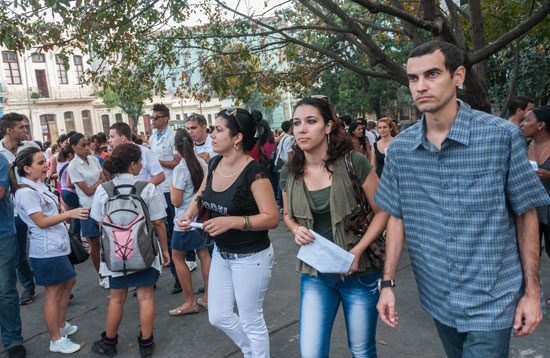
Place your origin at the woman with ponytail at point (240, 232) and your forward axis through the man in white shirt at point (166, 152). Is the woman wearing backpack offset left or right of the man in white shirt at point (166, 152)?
left

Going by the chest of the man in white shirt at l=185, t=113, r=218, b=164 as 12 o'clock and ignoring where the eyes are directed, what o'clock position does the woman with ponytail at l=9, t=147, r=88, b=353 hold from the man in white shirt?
The woman with ponytail is roughly at 12 o'clock from the man in white shirt.

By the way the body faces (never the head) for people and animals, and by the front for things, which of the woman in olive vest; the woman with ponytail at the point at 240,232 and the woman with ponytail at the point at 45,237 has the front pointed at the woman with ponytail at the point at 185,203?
the woman with ponytail at the point at 45,237

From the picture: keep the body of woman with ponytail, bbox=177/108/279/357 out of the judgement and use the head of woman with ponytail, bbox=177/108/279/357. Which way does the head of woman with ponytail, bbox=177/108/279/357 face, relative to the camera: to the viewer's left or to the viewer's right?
to the viewer's left

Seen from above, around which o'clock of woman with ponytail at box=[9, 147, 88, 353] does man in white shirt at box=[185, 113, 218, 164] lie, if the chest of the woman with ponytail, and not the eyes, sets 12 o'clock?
The man in white shirt is roughly at 11 o'clock from the woman with ponytail.

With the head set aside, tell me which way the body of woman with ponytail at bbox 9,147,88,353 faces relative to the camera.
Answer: to the viewer's right

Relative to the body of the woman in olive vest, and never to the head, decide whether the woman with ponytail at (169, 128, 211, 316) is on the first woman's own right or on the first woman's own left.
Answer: on the first woman's own right

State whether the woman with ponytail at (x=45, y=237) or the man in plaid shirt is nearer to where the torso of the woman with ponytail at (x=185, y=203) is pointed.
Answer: the woman with ponytail

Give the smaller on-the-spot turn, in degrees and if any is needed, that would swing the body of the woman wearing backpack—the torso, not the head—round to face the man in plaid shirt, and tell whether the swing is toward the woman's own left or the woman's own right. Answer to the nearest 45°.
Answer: approximately 135° to the woman's own right

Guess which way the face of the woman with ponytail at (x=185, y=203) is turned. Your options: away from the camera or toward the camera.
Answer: away from the camera

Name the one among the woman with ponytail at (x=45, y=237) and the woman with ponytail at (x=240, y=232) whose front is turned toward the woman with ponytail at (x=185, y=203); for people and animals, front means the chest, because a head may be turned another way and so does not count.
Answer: the woman with ponytail at (x=45, y=237)

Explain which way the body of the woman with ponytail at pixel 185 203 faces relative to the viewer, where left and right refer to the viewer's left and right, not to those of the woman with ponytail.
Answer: facing away from the viewer and to the left of the viewer

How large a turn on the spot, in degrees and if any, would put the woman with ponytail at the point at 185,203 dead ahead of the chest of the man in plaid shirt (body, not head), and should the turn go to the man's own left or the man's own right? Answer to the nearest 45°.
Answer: approximately 90° to the man's own right

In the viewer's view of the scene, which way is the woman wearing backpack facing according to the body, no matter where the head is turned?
away from the camera

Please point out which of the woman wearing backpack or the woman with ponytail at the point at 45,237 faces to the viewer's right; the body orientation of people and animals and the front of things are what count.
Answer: the woman with ponytail

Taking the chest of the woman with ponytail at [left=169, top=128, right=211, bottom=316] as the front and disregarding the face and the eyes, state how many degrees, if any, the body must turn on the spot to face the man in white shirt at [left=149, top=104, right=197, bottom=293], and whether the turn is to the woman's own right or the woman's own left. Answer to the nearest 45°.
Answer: approximately 45° to the woman's own right

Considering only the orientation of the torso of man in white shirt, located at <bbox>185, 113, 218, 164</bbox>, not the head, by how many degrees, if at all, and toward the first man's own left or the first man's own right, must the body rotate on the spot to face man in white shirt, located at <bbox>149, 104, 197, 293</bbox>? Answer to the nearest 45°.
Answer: approximately 90° to the first man's own right
